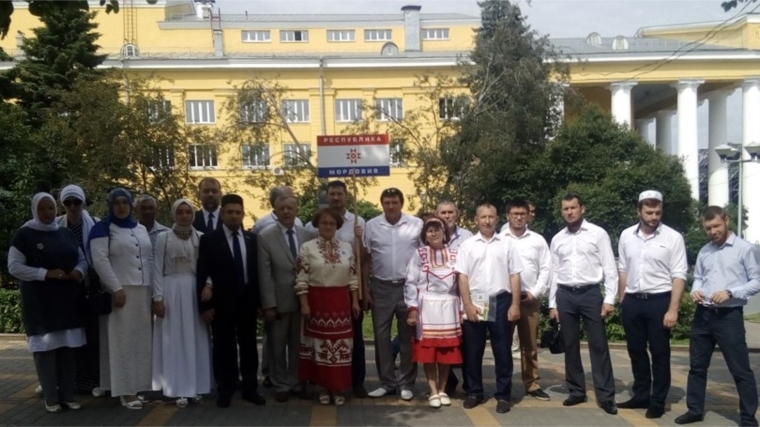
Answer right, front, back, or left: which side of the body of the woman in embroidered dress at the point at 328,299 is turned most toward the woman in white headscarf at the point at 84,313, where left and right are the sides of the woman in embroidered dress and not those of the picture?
right

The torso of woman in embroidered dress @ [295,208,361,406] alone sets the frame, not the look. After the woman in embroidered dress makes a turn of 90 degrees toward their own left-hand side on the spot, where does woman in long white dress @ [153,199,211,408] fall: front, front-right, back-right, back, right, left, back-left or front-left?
back

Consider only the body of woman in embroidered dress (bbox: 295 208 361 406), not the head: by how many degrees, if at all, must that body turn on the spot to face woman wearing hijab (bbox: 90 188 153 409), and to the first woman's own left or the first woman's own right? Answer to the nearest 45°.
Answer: approximately 90° to the first woman's own right

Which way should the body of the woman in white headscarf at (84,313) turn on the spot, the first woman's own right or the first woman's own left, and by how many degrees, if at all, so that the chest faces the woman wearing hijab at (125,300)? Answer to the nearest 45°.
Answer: approximately 45° to the first woman's own left

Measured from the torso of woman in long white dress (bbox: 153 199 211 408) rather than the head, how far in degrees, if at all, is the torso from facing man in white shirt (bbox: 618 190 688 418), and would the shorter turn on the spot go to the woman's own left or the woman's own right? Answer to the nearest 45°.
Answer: approximately 90° to the woman's own left

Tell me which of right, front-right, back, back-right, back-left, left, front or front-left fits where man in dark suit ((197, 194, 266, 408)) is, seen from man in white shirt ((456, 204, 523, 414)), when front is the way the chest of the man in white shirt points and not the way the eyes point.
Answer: right

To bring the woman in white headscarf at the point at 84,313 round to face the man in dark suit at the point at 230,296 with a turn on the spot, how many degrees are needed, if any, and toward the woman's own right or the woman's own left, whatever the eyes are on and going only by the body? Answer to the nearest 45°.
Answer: approximately 45° to the woman's own left

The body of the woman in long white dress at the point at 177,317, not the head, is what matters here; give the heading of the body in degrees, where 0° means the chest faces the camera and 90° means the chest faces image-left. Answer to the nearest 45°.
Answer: approximately 0°

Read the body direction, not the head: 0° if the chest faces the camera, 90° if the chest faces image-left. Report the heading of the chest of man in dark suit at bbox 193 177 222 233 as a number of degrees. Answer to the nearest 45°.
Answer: approximately 0°

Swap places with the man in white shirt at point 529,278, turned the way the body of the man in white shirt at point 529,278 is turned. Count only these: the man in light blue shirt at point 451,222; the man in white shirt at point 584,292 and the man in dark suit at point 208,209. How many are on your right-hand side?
2
